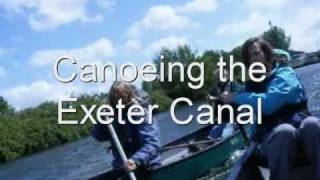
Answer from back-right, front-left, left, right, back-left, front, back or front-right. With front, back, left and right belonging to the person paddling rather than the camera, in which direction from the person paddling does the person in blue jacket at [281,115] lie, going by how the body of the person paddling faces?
left

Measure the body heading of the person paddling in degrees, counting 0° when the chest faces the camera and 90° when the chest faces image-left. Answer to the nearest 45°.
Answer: approximately 45°

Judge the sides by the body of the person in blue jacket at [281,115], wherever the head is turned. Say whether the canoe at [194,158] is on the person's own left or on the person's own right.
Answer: on the person's own right

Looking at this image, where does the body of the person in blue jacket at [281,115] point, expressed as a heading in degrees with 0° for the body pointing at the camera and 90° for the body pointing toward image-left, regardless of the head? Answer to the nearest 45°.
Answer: approximately 45°

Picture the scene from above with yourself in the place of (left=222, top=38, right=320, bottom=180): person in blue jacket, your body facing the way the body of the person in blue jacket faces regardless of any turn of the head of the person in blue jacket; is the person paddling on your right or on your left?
on your right
